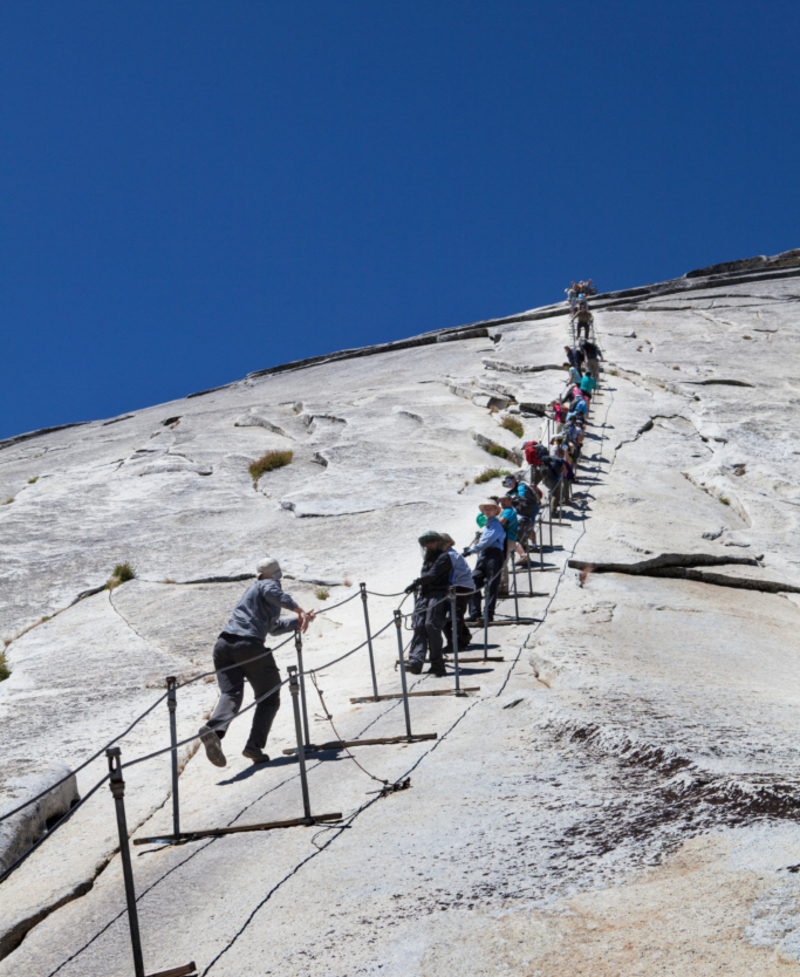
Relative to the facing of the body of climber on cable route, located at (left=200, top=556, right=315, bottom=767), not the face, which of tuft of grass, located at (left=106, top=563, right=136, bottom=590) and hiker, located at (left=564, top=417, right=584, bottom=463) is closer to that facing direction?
the hiker

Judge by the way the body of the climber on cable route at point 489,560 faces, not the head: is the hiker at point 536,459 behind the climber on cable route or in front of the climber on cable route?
behind

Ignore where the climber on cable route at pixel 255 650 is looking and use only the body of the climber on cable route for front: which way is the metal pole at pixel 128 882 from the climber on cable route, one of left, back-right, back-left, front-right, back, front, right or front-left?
back-right

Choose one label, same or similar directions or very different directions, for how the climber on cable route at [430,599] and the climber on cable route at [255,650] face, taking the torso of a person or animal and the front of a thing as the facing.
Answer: very different directions

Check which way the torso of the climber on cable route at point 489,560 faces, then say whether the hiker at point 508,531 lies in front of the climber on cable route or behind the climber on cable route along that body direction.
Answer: behind

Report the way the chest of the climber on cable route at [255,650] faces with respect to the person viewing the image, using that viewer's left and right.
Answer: facing away from the viewer and to the right of the viewer

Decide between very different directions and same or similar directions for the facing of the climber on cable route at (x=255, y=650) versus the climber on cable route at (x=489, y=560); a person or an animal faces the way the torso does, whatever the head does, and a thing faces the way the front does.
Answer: very different directions

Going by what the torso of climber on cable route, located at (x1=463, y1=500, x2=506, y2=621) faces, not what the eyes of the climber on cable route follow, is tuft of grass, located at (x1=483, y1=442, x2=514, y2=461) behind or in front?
behind
